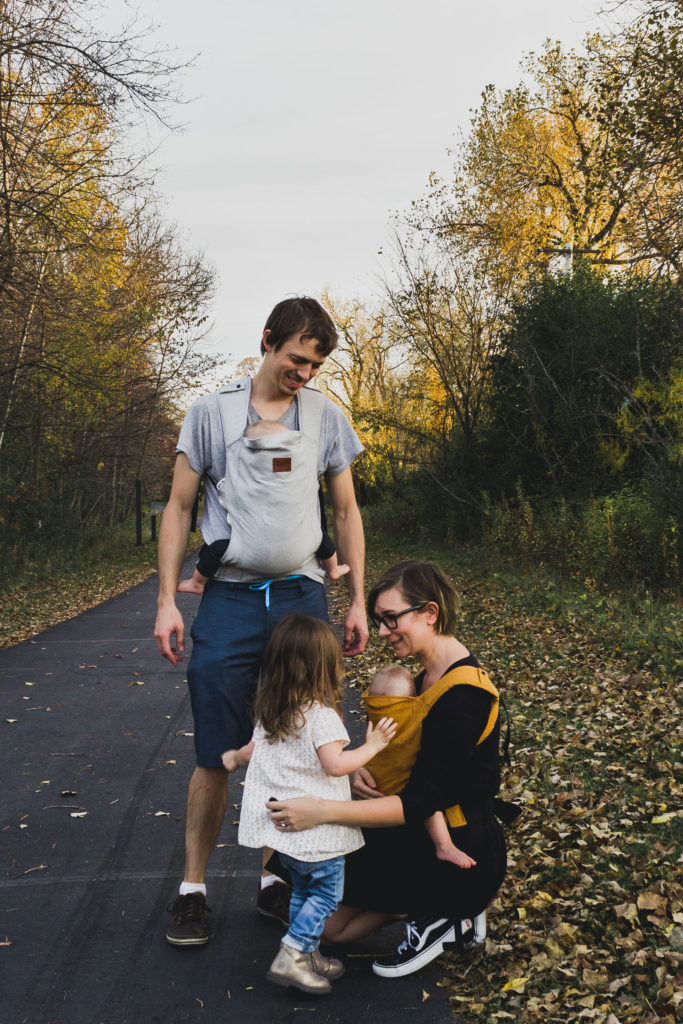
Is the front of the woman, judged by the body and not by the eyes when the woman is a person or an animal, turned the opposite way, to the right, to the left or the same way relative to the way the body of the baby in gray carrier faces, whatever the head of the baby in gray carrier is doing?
to the left

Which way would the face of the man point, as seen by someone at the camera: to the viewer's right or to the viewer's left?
to the viewer's right

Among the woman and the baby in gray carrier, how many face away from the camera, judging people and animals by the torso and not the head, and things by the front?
1

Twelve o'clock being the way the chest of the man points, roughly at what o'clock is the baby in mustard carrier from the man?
The baby in mustard carrier is roughly at 10 o'clock from the man.

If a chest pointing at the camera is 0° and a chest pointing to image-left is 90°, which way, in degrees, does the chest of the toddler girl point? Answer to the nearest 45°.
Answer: approximately 225°

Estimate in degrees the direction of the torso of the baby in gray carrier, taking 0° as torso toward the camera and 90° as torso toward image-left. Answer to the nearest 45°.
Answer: approximately 180°

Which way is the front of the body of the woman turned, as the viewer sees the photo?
to the viewer's left
